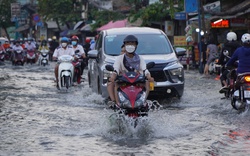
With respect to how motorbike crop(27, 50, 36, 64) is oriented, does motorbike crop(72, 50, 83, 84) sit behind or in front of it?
in front

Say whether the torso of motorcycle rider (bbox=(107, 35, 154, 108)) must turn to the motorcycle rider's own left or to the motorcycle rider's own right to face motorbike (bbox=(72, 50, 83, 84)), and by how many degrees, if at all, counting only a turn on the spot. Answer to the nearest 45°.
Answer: approximately 180°

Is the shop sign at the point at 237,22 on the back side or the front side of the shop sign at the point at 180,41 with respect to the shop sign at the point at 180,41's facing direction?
on the front side

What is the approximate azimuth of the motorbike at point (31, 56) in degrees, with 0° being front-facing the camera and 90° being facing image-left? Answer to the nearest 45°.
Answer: approximately 0°

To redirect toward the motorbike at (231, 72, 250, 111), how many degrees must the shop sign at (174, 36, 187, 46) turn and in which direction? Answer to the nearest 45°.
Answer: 0° — it already faces it

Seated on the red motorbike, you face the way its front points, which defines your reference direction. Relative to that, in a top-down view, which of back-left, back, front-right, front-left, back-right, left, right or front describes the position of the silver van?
back

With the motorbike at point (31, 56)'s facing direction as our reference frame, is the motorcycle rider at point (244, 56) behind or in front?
in front

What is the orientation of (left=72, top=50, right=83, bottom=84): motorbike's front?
toward the camera

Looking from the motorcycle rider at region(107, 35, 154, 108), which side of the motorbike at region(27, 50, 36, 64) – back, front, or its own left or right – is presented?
front

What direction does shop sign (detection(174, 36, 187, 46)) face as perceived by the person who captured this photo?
facing the viewer

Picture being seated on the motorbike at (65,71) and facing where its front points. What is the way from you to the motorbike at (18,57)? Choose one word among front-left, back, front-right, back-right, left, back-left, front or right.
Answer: back

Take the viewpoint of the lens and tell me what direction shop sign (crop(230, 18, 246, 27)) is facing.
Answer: facing the viewer

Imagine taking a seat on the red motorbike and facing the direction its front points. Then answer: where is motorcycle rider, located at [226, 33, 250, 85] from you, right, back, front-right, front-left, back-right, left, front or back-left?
back-left

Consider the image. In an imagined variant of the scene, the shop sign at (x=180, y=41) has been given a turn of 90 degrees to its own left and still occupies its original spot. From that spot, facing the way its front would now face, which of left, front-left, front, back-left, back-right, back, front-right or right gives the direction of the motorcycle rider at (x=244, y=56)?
right
